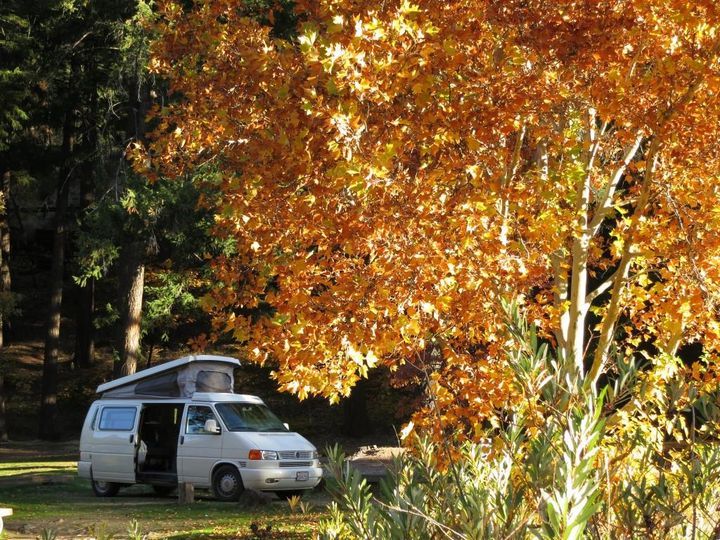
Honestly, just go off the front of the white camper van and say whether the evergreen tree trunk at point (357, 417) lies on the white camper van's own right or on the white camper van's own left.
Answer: on the white camper van's own left

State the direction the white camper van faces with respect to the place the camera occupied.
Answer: facing the viewer and to the right of the viewer

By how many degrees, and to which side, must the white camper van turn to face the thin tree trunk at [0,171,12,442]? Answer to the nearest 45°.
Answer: approximately 180°

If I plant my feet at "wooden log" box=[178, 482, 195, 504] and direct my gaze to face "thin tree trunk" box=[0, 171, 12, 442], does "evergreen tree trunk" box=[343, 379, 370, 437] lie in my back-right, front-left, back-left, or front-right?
front-right

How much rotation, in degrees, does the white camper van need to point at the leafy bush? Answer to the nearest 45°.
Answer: approximately 45° to its right

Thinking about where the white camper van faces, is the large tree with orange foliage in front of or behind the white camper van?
in front

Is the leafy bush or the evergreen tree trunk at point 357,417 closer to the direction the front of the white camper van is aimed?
the leafy bush
